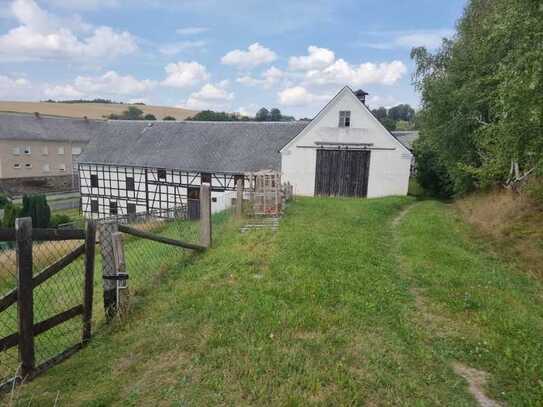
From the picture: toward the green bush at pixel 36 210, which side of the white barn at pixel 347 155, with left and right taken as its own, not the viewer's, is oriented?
right

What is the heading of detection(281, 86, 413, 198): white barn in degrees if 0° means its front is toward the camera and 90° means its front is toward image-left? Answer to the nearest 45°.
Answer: approximately 0°

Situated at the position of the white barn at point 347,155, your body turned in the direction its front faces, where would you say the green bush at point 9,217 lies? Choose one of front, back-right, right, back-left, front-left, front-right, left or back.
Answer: right

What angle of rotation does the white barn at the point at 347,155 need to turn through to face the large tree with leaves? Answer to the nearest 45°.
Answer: approximately 45° to its left

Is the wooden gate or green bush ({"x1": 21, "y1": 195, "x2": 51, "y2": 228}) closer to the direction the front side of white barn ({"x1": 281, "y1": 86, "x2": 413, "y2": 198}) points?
the wooden gate

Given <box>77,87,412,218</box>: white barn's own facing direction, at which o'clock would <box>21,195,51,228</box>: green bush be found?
The green bush is roughly at 3 o'clock from the white barn.

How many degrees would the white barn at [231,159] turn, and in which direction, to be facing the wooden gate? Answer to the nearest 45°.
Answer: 0° — it already faces it
